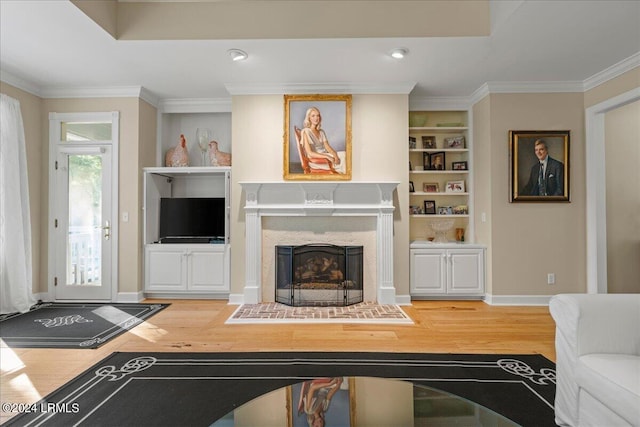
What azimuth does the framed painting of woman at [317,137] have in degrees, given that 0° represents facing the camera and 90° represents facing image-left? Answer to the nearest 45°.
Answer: approximately 0°

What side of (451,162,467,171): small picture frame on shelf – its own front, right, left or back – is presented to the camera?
front

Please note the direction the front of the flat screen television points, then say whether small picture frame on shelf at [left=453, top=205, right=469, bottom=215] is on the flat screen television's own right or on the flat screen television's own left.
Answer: on the flat screen television's own left

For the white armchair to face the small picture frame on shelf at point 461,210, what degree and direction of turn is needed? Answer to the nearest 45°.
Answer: approximately 90° to its right

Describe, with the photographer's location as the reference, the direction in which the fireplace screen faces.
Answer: facing the viewer

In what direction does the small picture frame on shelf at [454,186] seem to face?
toward the camera

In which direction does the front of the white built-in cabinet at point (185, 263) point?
toward the camera

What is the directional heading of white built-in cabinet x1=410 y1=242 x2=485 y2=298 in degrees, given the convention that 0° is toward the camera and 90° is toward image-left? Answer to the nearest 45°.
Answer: approximately 0°

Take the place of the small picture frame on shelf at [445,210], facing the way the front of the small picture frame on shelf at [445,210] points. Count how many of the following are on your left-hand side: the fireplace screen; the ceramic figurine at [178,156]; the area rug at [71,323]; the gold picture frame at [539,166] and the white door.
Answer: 1

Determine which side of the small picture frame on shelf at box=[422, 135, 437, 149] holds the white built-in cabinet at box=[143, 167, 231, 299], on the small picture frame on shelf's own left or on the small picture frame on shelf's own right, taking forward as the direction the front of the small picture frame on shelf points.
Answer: on the small picture frame on shelf's own right
